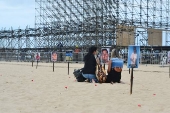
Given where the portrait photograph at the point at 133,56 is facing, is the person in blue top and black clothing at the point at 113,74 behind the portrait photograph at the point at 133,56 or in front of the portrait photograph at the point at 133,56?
behind

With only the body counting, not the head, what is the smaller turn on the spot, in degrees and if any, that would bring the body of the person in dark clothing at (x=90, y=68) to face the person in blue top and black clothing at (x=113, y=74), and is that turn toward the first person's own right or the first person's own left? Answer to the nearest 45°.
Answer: approximately 45° to the first person's own right

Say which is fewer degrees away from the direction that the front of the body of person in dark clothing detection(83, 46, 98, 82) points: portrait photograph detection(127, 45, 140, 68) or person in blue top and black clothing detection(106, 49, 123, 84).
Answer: the person in blue top and black clothing

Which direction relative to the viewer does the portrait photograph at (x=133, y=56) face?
toward the camera

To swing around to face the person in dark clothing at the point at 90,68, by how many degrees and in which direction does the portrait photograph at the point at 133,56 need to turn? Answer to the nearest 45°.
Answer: approximately 135° to its right

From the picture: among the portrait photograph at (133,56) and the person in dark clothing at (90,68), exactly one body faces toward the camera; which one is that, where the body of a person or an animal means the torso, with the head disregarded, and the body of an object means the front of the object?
the portrait photograph
